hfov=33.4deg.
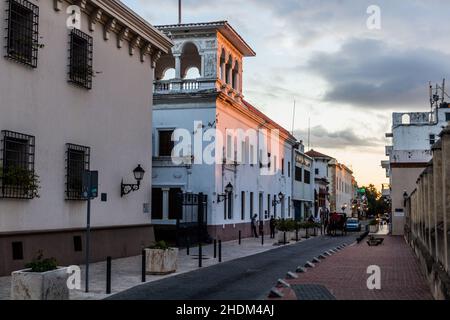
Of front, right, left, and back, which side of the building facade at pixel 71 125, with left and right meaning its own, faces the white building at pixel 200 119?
left

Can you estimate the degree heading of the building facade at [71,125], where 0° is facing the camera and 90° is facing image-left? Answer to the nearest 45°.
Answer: approximately 315°

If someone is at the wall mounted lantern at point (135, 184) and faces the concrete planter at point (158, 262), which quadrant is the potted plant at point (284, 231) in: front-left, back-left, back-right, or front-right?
back-left

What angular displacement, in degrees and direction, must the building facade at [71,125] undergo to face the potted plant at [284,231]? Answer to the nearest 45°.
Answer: approximately 90° to its left
